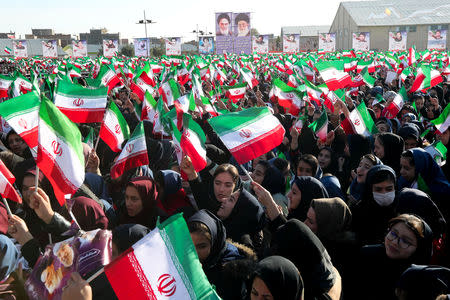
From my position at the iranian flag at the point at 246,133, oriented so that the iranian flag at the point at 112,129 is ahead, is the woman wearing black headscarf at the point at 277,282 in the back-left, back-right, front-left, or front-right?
back-left

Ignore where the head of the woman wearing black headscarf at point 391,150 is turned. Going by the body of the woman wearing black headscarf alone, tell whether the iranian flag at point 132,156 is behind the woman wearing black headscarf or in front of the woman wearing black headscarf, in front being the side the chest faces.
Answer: in front

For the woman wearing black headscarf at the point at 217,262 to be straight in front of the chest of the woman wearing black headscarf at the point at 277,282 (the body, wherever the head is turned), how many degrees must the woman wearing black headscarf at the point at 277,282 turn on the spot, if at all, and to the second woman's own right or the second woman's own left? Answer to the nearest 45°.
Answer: approximately 90° to the second woman's own right

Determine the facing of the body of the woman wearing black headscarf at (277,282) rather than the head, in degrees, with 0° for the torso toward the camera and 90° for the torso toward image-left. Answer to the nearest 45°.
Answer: approximately 45°

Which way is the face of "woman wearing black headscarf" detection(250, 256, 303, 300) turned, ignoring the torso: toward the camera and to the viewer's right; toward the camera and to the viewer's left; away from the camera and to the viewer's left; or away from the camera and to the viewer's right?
toward the camera and to the viewer's left
